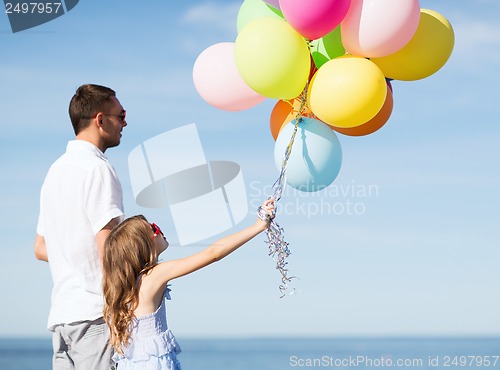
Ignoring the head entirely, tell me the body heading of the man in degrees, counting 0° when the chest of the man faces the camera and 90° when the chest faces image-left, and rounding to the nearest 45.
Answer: approximately 225°

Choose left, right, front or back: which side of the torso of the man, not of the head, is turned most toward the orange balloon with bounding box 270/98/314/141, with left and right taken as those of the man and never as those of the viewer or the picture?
front

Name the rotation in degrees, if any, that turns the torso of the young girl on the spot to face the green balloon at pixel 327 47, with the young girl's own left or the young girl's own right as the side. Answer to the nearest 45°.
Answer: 0° — they already face it

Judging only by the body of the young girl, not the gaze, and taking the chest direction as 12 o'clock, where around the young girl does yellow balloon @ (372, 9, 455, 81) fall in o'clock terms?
The yellow balloon is roughly at 1 o'clock from the young girl.

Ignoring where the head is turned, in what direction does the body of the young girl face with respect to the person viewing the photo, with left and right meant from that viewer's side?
facing away from the viewer and to the right of the viewer

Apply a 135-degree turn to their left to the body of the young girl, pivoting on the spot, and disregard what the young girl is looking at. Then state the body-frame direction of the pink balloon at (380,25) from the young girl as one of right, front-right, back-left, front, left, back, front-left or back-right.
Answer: back

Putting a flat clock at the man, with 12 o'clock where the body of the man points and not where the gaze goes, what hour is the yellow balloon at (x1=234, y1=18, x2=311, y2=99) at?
The yellow balloon is roughly at 1 o'clock from the man.

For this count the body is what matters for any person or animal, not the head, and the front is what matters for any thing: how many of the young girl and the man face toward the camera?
0

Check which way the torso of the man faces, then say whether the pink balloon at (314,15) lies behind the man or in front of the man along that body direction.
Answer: in front

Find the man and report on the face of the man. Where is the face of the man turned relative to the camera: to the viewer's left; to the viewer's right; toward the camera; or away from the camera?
to the viewer's right

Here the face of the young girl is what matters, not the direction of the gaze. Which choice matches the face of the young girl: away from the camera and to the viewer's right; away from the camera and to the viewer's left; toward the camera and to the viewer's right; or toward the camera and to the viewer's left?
away from the camera and to the viewer's right

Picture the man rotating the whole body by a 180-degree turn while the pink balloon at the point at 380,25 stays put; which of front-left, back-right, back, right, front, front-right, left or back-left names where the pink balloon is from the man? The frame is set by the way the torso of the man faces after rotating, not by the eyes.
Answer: back-left
